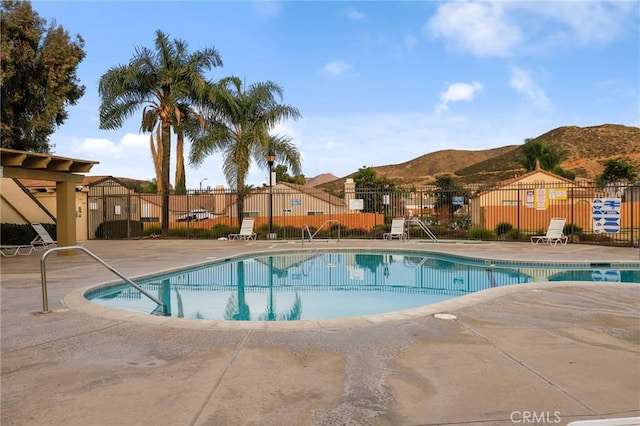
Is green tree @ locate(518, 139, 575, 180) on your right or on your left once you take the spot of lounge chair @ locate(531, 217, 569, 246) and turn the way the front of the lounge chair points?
on your right

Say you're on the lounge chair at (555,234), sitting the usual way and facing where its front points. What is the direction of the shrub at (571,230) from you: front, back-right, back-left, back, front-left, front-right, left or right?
back-right

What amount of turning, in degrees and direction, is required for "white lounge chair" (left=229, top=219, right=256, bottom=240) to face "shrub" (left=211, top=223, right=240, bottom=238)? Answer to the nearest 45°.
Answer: approximately 90° to its right

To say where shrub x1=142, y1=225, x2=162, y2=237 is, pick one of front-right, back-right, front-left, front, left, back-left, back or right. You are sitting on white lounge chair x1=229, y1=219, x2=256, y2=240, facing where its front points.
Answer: right

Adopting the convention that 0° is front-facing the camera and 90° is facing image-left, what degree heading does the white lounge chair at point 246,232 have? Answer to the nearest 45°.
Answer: approximately 45°

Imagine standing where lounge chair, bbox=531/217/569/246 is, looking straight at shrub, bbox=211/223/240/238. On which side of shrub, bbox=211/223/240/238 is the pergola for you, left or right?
left

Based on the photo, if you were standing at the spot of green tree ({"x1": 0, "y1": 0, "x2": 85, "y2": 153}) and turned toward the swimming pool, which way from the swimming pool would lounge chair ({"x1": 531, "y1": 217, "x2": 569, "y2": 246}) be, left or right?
left

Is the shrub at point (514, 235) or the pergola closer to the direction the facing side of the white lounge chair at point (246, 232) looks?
the pergola

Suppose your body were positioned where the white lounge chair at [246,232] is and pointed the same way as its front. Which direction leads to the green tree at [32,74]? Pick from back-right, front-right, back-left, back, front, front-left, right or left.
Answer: front-right

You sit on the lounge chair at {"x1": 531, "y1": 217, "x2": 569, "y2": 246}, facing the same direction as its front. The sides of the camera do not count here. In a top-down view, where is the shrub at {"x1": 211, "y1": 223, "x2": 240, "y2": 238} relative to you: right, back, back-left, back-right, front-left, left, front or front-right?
front-right

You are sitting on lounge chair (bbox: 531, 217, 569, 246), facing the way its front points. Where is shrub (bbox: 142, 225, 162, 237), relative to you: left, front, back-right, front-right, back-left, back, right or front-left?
front-right

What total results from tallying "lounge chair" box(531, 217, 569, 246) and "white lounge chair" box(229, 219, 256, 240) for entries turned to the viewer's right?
0

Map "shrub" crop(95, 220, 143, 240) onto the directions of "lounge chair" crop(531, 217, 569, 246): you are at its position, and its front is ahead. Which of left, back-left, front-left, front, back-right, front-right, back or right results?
front-right

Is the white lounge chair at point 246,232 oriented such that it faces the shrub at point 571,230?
no

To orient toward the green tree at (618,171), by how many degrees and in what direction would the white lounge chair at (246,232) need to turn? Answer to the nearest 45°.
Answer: approximately 180°
